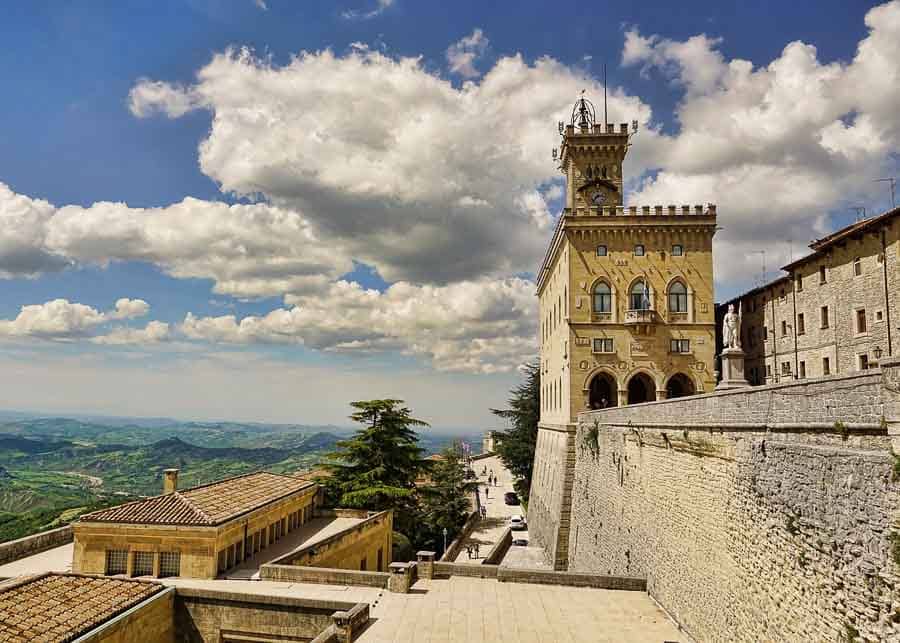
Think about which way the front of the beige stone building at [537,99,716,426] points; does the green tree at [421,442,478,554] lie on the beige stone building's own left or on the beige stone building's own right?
on the beige stone building's own right

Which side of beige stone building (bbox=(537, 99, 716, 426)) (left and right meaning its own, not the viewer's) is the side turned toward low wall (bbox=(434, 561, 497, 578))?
front

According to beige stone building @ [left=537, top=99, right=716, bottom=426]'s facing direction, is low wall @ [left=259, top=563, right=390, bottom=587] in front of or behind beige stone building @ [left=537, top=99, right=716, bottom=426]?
in front

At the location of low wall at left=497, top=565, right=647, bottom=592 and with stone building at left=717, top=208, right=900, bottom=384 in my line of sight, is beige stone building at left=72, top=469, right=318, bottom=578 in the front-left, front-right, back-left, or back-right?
back-left

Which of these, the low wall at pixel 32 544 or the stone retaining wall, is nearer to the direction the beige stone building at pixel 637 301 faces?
the stone retaining wall

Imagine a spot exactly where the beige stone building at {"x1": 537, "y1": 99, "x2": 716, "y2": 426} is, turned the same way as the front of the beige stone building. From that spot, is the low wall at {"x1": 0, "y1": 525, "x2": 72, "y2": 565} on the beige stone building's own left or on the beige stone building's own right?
on the beige stone building's own right

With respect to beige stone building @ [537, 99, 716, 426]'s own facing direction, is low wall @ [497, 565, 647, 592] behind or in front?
in front

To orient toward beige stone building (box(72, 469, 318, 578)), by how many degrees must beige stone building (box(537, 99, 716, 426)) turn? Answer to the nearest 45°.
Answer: approximately 45° to its right

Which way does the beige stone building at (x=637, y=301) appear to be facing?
toward the camera

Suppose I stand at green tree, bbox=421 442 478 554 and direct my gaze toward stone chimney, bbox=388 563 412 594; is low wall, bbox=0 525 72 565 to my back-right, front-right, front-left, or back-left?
front-right

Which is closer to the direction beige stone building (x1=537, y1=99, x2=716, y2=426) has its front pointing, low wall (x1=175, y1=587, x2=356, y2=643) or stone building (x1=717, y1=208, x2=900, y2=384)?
the low wall

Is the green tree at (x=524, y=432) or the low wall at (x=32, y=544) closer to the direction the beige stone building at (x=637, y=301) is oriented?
the low wall

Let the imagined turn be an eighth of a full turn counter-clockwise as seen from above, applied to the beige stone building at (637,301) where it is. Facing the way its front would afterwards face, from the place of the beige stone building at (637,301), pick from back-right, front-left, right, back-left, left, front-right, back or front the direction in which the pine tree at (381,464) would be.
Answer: back-right

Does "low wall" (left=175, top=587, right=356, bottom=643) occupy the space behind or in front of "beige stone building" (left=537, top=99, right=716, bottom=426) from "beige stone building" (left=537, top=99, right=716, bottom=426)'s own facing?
in front
